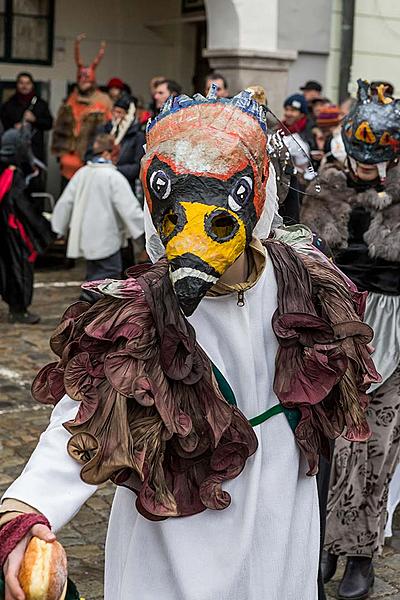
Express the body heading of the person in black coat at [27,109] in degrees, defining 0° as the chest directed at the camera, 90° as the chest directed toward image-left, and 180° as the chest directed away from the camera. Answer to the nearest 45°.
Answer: approximately 0°

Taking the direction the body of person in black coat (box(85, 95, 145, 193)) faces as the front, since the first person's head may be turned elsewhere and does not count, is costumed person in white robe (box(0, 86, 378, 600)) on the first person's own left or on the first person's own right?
on the first person's own left

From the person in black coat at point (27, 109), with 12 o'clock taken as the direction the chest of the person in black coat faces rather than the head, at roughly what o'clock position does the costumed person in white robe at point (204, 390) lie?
The costumed person in white robe is roughly at 12 o'clock from the person in black coat.

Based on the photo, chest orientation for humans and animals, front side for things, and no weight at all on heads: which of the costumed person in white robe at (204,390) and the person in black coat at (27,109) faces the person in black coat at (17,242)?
the person in black coat at (27,109)

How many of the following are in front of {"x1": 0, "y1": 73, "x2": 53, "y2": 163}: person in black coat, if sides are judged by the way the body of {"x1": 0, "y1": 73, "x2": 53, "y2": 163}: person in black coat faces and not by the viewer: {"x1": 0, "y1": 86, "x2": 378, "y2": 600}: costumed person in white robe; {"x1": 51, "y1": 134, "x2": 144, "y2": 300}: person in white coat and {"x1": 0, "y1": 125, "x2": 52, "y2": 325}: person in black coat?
3

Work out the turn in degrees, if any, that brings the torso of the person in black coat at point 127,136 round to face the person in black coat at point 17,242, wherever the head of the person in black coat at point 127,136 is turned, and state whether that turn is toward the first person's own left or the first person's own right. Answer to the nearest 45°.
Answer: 0° — they already face them

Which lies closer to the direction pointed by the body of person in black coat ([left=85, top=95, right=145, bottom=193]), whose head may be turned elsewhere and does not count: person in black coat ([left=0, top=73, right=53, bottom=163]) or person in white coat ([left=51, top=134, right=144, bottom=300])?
the person in white coat

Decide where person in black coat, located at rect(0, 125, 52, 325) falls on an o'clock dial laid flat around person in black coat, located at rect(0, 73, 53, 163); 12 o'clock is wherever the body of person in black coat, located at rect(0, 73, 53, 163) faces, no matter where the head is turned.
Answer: person in black coat, located at rect(0, 125, 52, 325) is roughly at 12 o'clock from person in black coat, located at rect(0, 73, 53, 163).

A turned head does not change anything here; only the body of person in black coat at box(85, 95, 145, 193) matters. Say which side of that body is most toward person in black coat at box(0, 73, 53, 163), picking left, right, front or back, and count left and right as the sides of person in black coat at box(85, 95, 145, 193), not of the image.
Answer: right

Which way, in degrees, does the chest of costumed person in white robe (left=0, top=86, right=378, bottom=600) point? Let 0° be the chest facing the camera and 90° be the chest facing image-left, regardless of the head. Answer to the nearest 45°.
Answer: approximately 0°

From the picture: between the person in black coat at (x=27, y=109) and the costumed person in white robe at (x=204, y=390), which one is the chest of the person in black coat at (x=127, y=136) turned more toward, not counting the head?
the costumed person in white robe

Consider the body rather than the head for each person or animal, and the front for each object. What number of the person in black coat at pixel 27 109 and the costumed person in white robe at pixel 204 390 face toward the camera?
2
